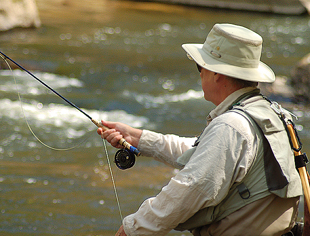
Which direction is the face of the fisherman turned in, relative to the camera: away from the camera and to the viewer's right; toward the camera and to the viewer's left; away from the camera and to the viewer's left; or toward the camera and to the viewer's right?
away from the camera and to the viewer's left

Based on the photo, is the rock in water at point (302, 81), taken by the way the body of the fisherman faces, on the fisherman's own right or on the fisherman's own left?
on the fisherman's own right

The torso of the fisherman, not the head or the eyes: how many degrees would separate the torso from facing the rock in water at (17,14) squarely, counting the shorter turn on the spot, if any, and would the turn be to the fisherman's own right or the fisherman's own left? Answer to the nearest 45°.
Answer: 0° — they already face it

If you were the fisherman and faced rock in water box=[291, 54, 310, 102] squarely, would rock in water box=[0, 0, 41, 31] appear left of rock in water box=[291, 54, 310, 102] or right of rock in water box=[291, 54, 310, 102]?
left

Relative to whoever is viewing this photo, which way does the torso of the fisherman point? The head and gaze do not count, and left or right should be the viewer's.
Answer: facing away from the viewer and to the left of the viewer
